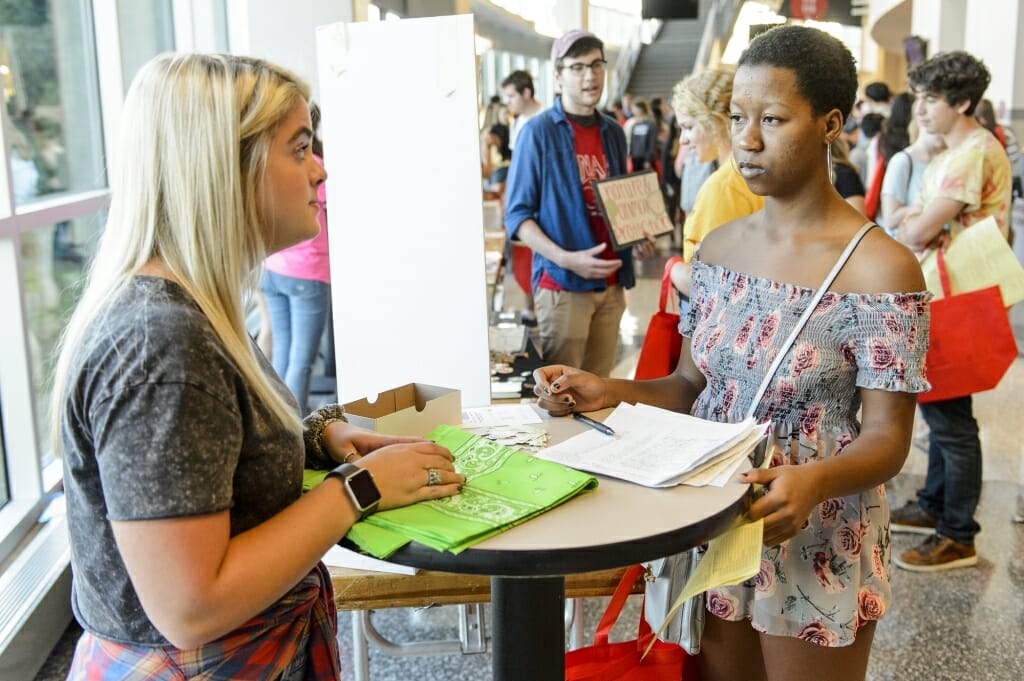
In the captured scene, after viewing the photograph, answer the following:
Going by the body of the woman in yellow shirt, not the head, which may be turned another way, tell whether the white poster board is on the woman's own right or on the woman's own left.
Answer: on the woman's own left

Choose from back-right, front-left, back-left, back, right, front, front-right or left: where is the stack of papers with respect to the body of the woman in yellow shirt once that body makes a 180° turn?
right

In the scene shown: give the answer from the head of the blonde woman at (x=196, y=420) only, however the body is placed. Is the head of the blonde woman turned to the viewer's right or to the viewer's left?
to the viewer's right

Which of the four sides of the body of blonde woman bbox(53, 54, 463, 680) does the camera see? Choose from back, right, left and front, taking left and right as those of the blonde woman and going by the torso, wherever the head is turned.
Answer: right

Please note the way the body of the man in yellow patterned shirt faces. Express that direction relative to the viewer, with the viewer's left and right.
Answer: facing to the left of the viewer

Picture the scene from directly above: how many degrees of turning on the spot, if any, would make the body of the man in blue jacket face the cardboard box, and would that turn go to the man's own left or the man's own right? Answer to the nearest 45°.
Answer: approximately 45° to the man's own right

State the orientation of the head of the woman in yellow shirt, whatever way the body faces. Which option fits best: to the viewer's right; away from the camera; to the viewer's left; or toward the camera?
to the viewer's left

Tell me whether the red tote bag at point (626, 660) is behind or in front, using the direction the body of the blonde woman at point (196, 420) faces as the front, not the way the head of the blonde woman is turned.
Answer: in front

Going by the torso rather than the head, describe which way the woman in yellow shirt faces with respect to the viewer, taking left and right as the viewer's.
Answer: facing to the left of the viewer

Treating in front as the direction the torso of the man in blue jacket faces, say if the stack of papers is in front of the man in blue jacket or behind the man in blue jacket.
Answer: in front

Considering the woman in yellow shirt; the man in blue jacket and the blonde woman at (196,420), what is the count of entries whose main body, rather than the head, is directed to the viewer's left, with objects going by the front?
1

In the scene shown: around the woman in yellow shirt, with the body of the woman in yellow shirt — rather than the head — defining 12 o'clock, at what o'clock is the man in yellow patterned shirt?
The man in yellow patterned shirt is roughly at 5 o'clock from the woman in yellow shirt.

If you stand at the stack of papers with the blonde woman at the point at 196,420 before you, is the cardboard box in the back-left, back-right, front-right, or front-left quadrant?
front-right
